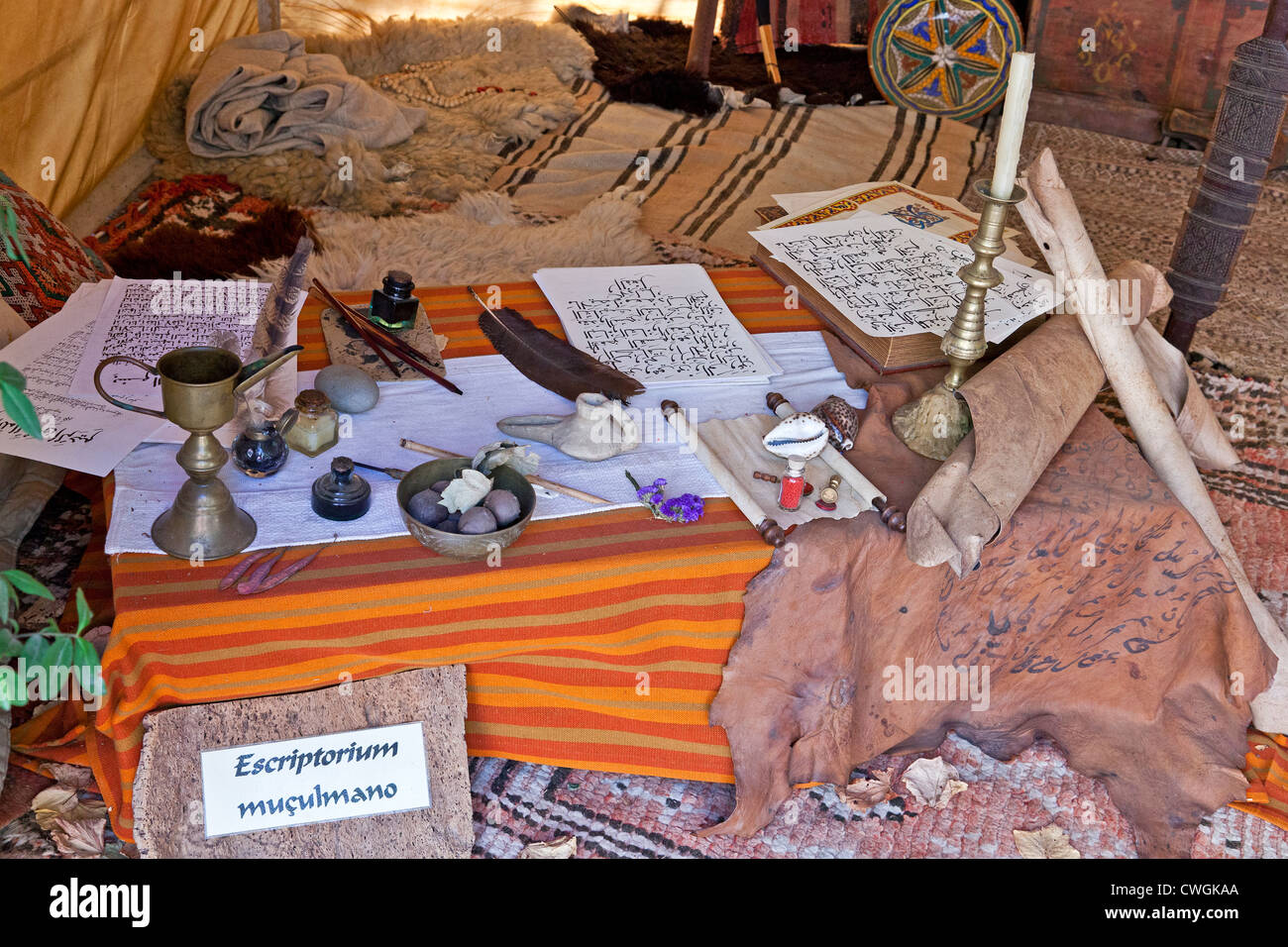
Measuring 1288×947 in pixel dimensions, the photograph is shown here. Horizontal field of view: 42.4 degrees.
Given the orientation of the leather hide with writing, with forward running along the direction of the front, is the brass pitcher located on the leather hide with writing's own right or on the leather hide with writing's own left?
on the leather hide with writing's own right

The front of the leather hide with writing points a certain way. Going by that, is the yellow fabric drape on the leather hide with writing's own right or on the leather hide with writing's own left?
on the leather hide with writing's own right

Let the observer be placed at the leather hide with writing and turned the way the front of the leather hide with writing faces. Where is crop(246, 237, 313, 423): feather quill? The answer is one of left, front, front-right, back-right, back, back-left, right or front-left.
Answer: right

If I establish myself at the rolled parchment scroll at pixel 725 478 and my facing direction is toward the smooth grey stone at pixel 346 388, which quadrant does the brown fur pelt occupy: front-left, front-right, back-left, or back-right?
front-right

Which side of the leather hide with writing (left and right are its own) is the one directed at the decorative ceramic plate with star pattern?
back

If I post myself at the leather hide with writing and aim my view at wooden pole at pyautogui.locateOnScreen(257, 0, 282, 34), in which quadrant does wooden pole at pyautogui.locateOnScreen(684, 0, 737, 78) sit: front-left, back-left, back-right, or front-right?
front-right

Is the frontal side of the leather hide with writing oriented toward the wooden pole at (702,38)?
no
